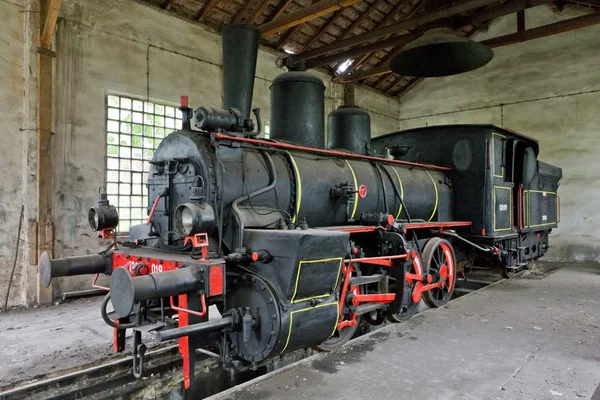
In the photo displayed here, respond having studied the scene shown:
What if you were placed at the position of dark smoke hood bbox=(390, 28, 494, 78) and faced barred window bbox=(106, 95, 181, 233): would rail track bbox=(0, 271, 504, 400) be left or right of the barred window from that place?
left

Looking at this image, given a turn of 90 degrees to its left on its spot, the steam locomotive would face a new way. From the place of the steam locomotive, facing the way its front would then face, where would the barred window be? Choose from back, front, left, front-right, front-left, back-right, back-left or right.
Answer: back

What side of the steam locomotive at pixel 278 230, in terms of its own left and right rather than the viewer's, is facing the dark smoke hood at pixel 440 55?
back

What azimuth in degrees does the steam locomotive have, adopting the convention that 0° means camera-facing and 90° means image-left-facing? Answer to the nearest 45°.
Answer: approximately 45°
